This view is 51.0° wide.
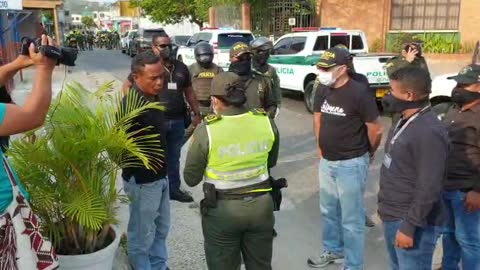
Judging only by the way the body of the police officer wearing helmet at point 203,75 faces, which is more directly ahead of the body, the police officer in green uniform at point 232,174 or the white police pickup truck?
the police officer in green uniform

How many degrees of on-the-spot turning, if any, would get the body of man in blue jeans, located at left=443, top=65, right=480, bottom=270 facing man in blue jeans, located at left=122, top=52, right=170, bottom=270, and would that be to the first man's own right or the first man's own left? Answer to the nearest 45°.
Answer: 0° — they already face them

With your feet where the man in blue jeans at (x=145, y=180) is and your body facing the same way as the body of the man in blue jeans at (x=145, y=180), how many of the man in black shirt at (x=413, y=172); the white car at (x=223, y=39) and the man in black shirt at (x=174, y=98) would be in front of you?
1

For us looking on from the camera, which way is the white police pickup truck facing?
facing away from the viewer and to the left of the viewer

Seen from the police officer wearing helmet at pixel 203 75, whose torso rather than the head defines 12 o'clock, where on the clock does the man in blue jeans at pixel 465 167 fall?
The man in blue jeans is roughly at 11 o'clock from the police officer wearing helmet.

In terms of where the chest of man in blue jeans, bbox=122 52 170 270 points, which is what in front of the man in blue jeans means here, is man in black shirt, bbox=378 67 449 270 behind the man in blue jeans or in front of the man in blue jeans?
in front

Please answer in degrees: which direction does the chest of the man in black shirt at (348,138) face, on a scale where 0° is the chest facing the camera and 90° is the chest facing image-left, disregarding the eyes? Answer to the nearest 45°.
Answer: approximately 45°

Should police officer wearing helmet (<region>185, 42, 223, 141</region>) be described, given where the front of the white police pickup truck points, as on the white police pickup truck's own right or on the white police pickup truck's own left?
on the white police pickup truck's own left

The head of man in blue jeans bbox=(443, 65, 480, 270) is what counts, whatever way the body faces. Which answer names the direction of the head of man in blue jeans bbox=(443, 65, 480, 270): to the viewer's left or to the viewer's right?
to the viewer's left

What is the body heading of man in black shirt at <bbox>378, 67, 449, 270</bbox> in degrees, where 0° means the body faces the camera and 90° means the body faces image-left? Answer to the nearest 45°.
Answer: approximately 90°
